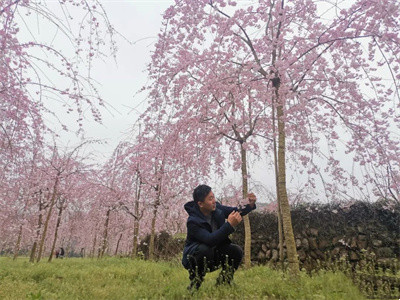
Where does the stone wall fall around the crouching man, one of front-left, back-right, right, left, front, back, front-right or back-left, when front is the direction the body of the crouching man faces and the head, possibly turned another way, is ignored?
left

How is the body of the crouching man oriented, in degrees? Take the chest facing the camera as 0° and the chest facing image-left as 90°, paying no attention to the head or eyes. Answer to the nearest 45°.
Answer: approximately 315°
